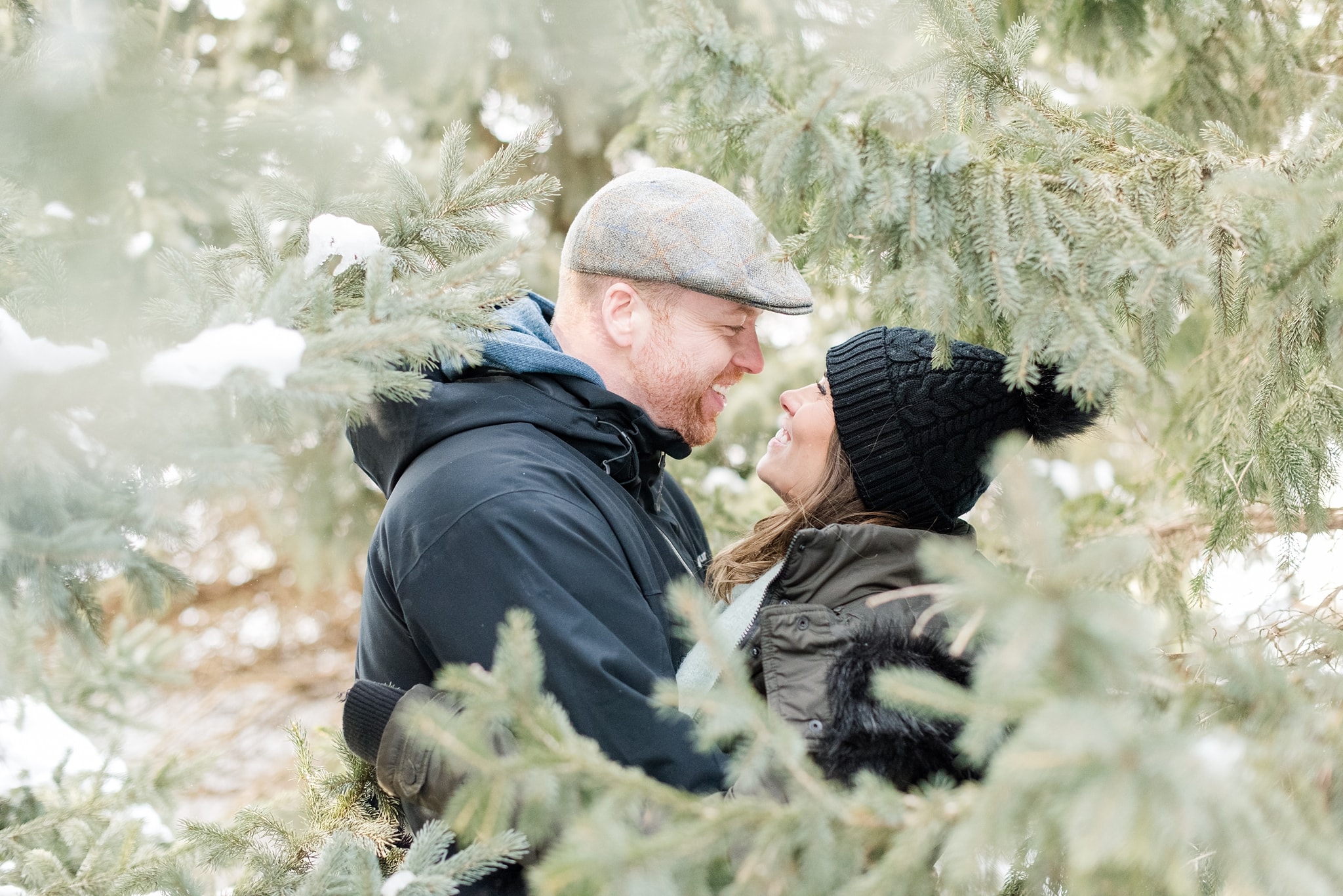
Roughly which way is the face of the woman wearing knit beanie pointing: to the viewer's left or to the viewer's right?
to the viewer's left

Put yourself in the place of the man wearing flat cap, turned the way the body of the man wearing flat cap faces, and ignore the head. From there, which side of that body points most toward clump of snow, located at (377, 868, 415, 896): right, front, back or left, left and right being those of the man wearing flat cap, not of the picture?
right

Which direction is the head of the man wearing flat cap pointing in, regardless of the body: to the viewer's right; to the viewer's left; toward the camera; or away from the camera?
to the viewer's right

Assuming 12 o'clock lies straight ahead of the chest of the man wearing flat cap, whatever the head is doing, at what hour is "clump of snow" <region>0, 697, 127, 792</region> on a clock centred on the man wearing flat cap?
The clump of snow is roughly at 5 o'clock from the man wearing flat cap.

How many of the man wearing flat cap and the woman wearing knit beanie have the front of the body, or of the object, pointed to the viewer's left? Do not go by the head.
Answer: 1

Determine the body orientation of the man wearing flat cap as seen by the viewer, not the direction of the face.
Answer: to the viewer's right

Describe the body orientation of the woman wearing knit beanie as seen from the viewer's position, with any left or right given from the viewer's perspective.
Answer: facing to the left of the viewer
